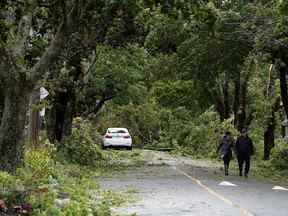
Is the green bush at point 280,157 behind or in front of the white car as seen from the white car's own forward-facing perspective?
behind

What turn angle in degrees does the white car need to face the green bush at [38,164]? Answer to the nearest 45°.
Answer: approximately 180°

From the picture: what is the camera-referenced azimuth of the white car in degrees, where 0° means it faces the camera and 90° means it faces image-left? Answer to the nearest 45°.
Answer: approximately 180°

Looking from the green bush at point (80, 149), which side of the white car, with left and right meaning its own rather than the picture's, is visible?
back

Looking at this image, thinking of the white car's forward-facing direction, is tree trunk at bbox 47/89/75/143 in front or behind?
behind

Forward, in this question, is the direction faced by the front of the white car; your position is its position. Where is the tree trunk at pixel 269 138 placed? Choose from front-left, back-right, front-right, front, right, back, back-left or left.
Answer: back-right
